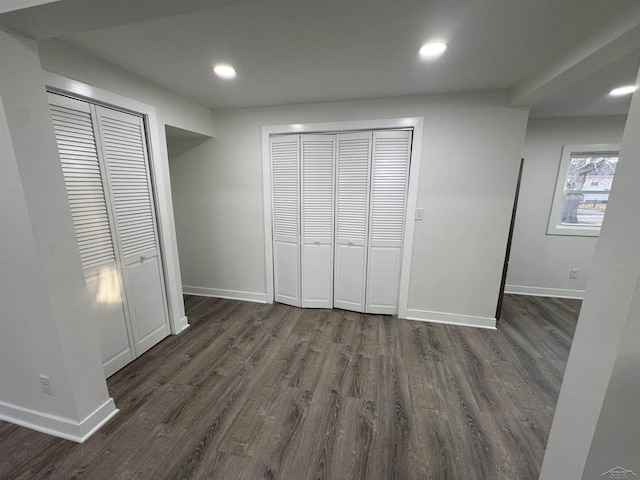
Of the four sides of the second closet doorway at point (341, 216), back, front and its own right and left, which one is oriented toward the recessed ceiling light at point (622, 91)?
left

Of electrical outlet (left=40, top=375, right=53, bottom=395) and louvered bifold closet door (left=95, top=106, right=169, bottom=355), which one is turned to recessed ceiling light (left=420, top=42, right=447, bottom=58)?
the louvered bifold closet door

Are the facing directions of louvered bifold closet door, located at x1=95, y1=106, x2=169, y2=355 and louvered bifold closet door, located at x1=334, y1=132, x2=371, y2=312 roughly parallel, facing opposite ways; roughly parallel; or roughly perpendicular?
roughly perpendicular

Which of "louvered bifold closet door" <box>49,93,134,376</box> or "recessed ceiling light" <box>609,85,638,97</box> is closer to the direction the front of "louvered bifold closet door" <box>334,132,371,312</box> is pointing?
the louvered bifold closet door

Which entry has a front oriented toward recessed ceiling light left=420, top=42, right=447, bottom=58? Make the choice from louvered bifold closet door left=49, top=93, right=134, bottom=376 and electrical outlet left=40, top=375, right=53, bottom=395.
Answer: the louvered bifold closet door

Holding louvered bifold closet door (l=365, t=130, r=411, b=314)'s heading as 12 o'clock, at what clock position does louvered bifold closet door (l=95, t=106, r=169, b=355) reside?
louvered bifold closet door (l=95, t=106, r=169, b=355) is roughly at 2 o'clock from louvered bifold closet door (l=365, t=130, r=411, b=314).

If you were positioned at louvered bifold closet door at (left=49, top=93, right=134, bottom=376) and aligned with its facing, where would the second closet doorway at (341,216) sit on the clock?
The second closet doorway is roughly at 11 o'clock from the louvered bifold closet door.
